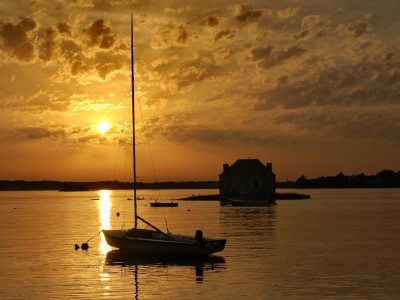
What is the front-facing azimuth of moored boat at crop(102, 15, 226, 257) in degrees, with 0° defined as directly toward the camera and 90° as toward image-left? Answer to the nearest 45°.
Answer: approximately 90°
